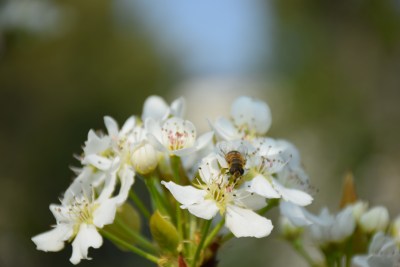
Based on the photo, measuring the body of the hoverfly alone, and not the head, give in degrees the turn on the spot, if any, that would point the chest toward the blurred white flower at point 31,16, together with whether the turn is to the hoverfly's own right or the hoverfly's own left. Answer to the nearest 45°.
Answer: approximately 135° to the hoverfly's own right

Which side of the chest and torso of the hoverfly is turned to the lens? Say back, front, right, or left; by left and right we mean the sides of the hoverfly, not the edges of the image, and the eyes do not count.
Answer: front
